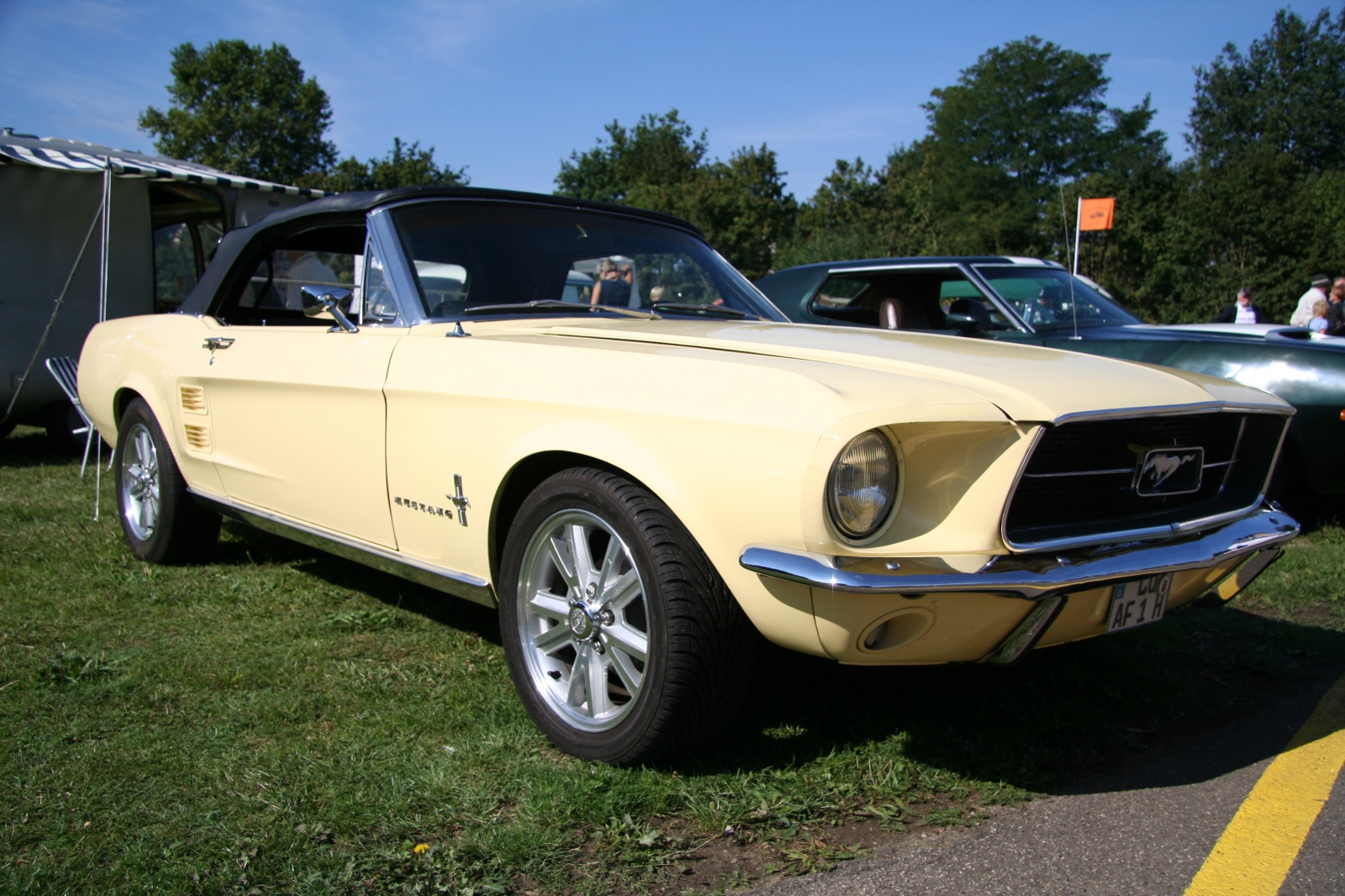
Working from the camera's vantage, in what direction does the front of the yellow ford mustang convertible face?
facing the viewer and to the right of the viewer

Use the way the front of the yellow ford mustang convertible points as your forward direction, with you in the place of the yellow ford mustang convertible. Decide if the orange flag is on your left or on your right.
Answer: on your left

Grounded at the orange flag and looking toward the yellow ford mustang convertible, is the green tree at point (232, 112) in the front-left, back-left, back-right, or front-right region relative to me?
back-right

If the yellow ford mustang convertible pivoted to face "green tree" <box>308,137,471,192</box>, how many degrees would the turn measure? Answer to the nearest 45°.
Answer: approximately 135° to its left

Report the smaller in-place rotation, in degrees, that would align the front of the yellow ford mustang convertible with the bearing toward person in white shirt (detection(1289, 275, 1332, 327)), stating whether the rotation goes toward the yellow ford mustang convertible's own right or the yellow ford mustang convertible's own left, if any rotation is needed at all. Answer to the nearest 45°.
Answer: approximately 90° to the yellow ford mustang convertible's own left

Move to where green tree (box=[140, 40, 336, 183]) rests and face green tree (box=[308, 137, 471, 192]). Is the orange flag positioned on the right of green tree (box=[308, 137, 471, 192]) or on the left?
right

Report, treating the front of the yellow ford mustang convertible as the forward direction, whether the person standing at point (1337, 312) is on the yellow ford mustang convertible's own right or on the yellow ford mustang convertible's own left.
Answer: on the yellow ford mustang convertible's own left
